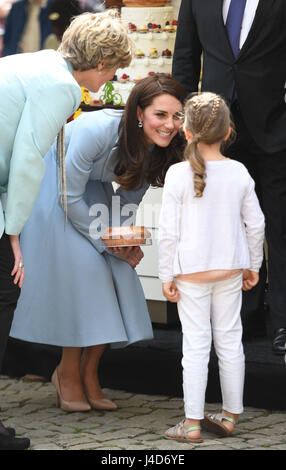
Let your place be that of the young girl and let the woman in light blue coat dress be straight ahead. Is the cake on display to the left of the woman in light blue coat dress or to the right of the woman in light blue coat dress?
right

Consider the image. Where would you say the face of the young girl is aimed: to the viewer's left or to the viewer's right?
to the viewer's left

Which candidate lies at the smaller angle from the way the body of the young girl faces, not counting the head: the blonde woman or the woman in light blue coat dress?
the woman in light blue coat dress

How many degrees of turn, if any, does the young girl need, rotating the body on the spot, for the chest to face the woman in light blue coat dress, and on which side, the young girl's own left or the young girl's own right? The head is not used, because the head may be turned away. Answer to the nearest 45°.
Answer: approximately 45° to the young girl's own left

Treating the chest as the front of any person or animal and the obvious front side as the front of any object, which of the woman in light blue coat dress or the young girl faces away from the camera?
the young girl

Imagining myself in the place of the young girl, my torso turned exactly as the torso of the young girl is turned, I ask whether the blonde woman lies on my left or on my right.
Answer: on my left

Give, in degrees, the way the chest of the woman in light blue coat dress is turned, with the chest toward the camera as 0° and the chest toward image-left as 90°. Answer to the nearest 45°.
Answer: approximately 315°

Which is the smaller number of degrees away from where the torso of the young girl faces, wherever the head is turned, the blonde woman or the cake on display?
the cake on display

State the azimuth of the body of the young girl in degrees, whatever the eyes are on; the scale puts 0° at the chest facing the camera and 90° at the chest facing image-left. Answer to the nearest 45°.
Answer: approximately 180°
